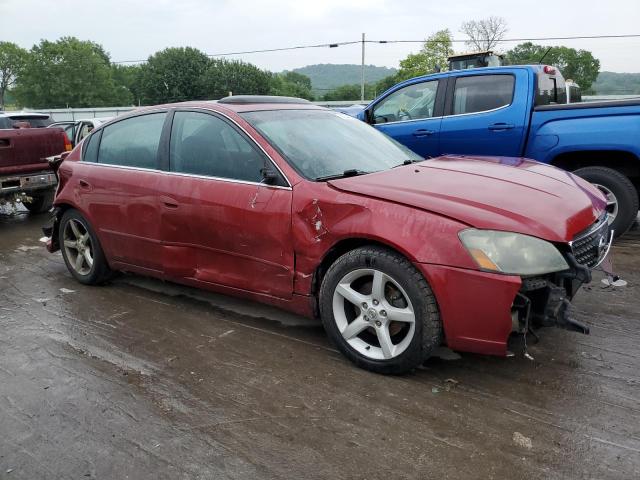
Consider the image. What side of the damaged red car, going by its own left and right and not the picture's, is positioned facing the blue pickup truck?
left

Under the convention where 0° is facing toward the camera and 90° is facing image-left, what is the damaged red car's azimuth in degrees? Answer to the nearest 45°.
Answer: approximately 315°

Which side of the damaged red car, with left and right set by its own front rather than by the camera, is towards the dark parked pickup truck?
back
